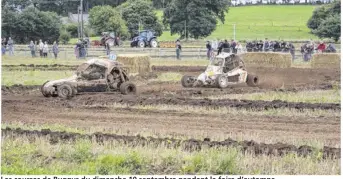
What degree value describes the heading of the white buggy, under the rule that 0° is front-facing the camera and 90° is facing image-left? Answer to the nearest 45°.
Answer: approximately 45°

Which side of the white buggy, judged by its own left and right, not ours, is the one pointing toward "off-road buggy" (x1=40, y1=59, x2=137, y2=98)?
front

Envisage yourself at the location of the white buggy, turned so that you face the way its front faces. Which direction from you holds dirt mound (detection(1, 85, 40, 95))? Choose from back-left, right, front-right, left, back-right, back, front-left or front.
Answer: front-right
